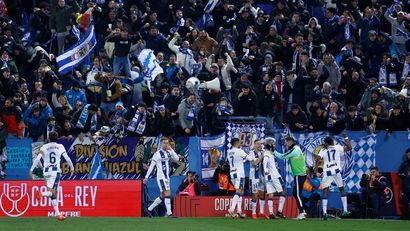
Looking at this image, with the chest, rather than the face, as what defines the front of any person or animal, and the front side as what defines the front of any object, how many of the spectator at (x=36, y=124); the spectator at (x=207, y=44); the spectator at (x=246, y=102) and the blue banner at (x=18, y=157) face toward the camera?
4

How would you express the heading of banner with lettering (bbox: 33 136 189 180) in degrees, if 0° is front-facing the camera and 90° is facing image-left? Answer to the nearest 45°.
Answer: approximately 0°

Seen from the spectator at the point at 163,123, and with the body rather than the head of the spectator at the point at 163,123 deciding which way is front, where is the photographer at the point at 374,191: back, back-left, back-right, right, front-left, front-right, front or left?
left

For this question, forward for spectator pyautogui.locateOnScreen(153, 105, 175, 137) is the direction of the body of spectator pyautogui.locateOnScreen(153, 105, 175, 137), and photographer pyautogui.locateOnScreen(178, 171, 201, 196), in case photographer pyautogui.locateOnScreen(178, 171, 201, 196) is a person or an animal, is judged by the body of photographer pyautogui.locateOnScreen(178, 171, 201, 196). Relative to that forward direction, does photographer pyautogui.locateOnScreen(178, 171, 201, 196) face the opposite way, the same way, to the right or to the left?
the same way

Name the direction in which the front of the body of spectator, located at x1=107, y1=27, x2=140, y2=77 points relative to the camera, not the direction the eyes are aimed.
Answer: toward the camera

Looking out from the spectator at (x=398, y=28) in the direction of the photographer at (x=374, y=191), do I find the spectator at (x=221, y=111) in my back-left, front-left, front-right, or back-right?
front-right

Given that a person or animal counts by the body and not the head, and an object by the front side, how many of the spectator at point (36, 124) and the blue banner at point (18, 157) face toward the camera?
2

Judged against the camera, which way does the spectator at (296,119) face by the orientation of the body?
toward the camera

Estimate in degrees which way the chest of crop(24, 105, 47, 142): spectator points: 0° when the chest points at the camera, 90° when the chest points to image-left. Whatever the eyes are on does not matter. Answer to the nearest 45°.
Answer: approximately 0°

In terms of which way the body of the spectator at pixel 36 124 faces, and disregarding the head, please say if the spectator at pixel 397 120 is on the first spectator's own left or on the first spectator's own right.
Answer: on the first spectator's own left

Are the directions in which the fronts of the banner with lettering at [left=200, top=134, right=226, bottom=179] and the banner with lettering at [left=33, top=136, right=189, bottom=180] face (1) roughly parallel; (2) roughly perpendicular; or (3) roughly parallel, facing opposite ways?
roughly parallel

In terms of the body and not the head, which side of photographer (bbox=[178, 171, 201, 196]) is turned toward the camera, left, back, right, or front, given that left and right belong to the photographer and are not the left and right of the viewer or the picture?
front
